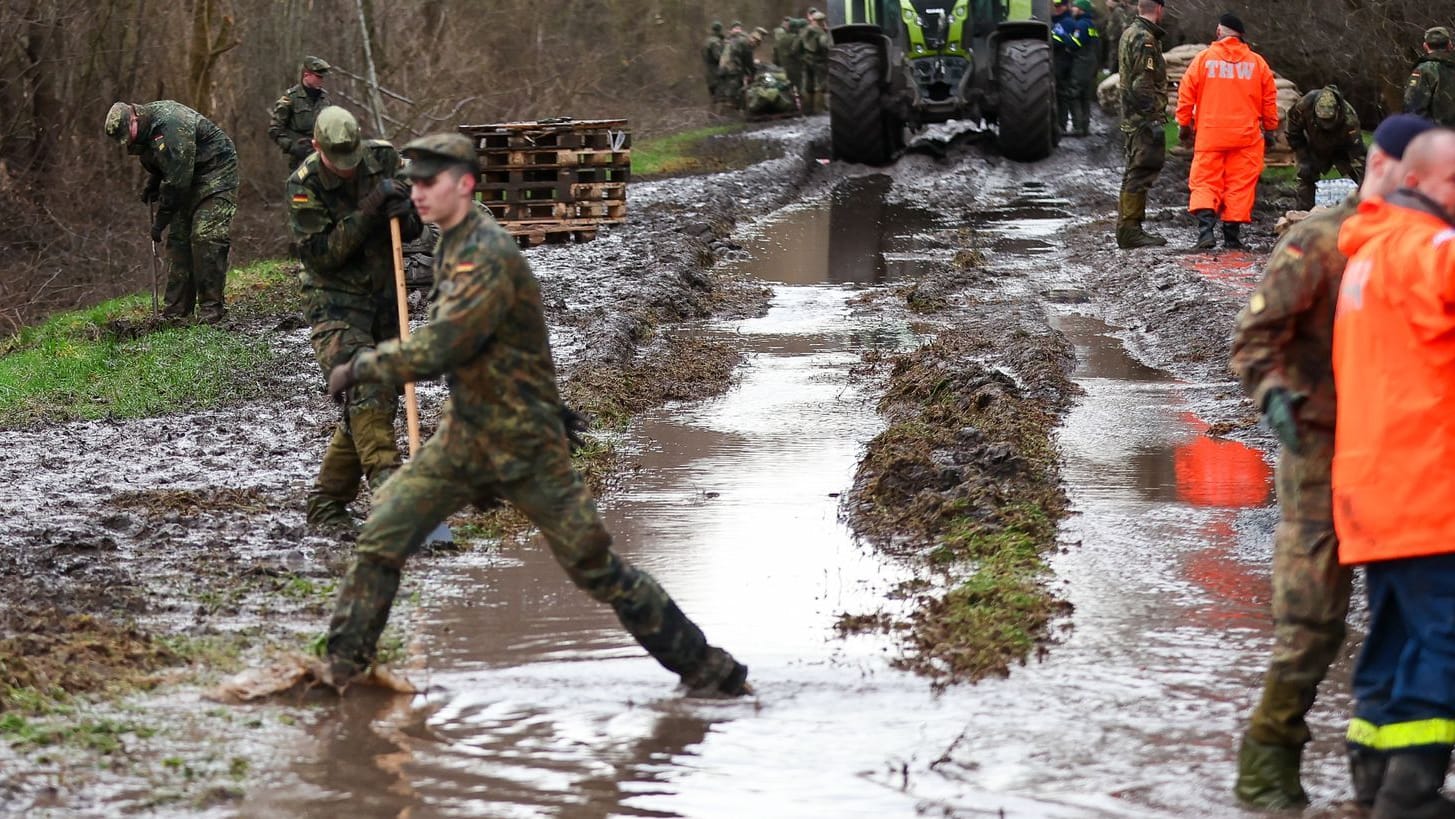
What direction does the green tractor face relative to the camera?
toward the camera

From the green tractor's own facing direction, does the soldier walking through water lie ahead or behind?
ahead

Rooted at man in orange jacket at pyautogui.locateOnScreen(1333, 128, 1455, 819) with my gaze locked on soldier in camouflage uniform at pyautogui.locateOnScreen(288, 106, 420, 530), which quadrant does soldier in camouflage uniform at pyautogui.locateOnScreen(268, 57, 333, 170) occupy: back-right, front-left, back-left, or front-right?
front-right

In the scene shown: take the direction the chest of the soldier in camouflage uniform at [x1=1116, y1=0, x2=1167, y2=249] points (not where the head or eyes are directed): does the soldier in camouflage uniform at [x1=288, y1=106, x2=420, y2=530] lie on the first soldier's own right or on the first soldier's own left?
on the first soldier's own right

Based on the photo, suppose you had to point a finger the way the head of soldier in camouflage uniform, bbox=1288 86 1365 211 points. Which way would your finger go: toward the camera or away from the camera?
toward the camera

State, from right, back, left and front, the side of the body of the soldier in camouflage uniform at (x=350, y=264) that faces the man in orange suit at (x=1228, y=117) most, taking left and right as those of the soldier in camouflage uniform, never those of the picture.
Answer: left

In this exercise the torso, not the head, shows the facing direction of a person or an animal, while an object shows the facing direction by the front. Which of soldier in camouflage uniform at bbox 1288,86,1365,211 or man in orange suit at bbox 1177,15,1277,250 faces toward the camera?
the soldier in camouflage uniform

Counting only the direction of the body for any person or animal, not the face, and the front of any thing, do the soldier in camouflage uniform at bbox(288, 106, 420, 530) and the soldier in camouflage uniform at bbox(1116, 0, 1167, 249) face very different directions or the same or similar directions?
same or similar directions

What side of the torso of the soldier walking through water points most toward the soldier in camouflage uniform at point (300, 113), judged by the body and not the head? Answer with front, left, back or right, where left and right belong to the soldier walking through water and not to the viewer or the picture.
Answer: right

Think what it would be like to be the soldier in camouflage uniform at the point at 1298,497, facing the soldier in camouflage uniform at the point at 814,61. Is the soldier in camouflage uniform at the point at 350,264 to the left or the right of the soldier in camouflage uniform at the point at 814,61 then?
left

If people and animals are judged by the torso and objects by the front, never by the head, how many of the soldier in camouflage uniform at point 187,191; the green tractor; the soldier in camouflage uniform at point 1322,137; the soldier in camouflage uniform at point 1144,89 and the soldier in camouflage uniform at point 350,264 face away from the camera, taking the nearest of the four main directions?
0

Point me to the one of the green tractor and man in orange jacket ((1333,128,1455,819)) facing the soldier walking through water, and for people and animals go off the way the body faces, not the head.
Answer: the green tractor
